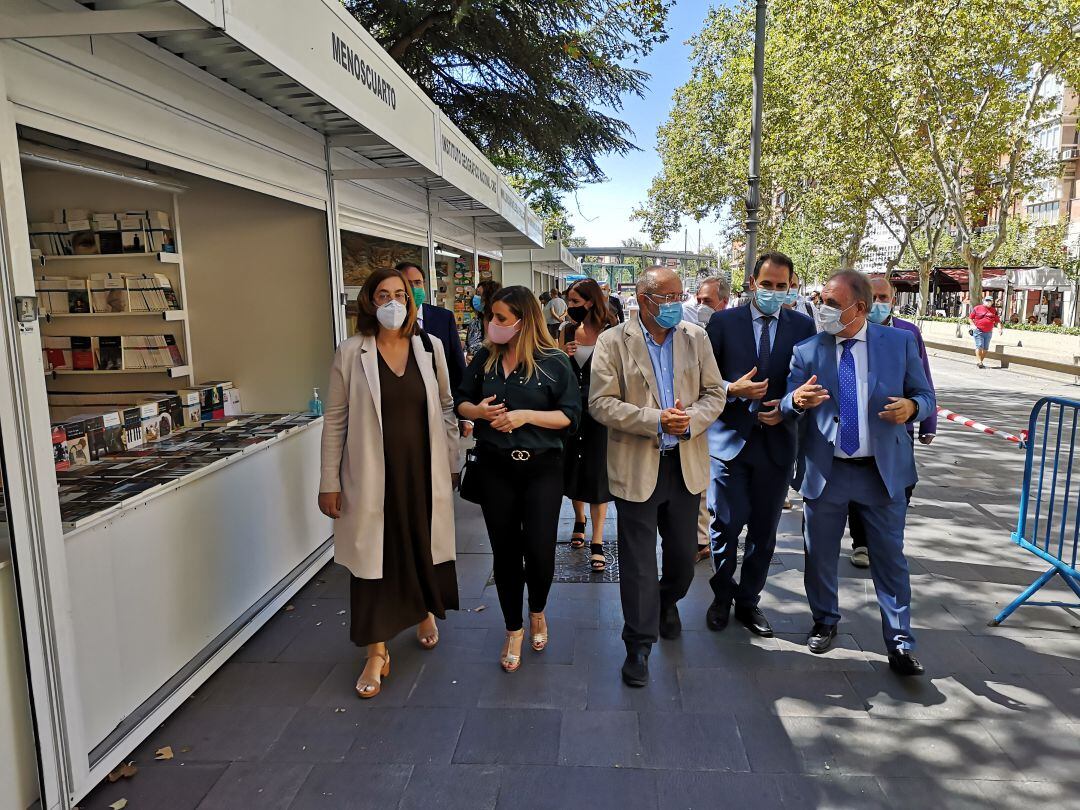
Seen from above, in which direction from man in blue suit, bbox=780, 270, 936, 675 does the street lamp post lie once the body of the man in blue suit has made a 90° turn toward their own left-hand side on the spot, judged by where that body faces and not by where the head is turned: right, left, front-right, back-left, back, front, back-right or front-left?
left

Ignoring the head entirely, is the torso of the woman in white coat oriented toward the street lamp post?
no

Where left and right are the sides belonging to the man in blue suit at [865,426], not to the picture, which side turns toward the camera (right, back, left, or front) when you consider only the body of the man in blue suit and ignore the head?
front

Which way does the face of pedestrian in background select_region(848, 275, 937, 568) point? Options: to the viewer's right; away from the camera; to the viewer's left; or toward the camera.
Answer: toward the camera

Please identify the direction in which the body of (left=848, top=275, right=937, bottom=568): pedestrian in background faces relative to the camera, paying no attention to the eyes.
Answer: toward the camera

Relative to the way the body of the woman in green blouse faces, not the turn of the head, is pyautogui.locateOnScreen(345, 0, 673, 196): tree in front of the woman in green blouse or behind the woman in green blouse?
behind

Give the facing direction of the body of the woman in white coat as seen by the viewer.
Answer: toward the camera

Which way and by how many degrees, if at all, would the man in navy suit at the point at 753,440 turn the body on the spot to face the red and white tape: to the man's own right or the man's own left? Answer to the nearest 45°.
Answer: approximately 135° to the man's own left

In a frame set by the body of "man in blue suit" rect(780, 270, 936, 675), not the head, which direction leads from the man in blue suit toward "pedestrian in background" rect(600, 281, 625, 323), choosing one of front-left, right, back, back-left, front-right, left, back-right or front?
back-right

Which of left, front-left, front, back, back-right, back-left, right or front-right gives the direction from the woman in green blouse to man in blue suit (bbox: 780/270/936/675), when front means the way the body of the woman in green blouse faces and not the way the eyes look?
left

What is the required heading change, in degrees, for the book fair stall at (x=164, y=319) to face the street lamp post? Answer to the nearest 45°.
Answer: approximately 90° to its left

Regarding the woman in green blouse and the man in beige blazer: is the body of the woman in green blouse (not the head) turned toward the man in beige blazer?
no

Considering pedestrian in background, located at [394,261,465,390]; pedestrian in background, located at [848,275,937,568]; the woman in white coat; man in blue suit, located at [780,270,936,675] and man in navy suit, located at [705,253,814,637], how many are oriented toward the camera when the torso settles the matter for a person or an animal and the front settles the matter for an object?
5

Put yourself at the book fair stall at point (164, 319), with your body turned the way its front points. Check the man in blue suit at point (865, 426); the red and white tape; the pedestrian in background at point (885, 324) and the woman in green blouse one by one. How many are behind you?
0

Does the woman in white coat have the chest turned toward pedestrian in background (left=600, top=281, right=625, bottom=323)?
no

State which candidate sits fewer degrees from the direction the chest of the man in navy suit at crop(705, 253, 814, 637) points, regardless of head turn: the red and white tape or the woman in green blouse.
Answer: the woman in green blouse

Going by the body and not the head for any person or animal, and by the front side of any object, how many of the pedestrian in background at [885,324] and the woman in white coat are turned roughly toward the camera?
2

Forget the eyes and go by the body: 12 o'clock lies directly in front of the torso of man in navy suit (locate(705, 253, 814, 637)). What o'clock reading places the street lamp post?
The street lamp post is roughly at 6 o'clock from the man in navy suit.

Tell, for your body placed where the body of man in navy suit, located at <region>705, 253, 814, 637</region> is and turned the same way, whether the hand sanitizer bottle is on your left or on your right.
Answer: on your right

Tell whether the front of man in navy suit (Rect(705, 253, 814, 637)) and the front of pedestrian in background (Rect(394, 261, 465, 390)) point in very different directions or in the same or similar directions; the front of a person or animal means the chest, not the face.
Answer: same or similar directions

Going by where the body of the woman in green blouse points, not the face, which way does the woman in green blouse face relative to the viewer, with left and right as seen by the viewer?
facing the viewer

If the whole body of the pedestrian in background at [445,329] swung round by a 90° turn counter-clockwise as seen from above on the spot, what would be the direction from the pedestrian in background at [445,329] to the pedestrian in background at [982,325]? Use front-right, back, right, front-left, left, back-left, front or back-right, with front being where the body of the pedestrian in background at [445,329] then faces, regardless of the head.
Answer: front-left

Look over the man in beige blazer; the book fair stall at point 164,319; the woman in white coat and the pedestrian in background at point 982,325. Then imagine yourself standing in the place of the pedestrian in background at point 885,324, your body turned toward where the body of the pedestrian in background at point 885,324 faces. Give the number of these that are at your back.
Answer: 1
